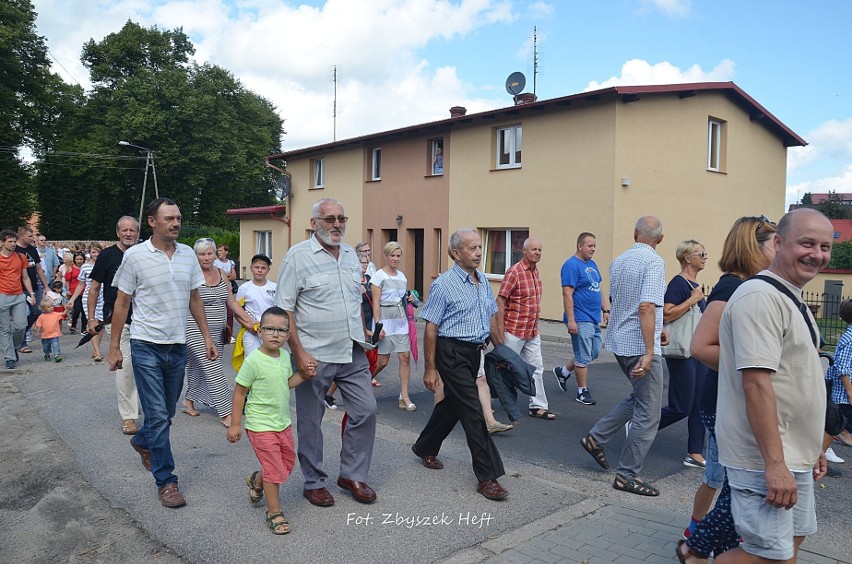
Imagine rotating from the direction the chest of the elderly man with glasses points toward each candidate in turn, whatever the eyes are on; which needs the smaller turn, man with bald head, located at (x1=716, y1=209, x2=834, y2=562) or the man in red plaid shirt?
the man with bald head

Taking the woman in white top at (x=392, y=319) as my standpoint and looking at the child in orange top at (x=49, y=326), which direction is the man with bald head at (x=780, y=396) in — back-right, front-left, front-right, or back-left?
back-left

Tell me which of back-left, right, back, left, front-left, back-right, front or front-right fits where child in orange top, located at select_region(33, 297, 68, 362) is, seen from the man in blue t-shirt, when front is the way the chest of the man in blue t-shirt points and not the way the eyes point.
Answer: back-right

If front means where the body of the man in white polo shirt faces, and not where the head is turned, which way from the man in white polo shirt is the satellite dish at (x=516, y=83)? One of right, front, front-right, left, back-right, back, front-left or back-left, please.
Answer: left
